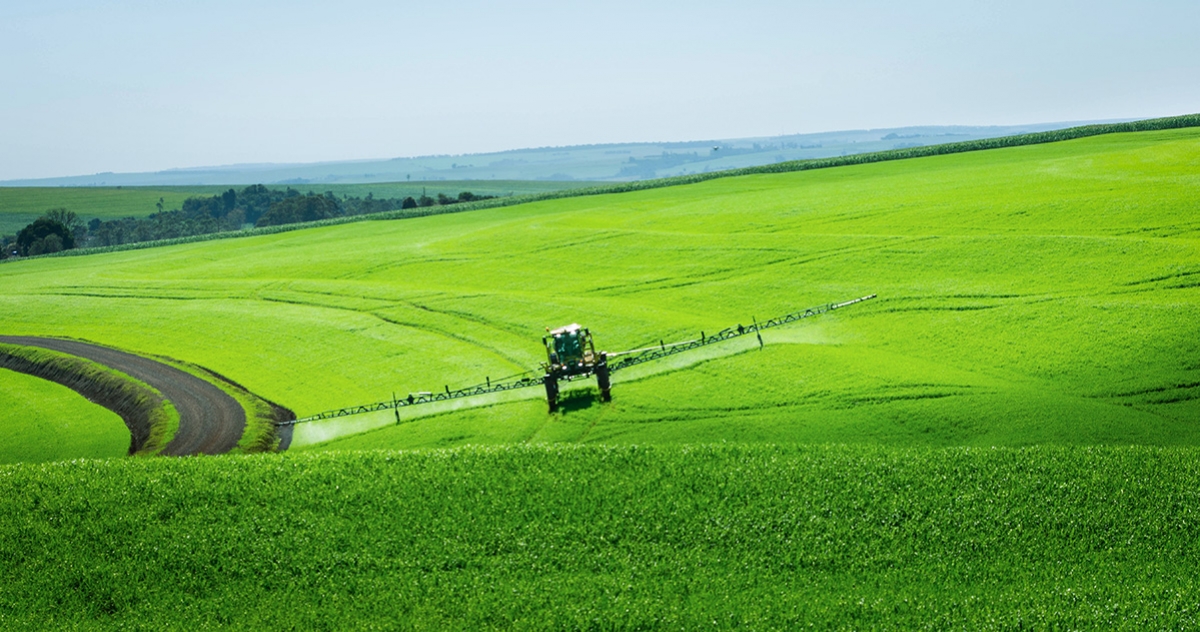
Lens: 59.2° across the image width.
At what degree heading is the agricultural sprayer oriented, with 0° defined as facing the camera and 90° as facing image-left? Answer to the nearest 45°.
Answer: approximately 0°
